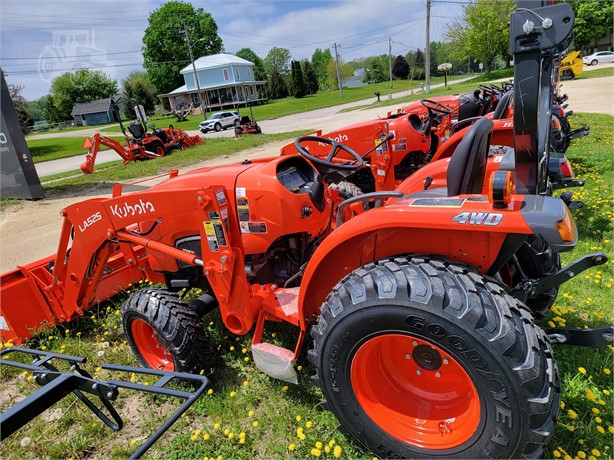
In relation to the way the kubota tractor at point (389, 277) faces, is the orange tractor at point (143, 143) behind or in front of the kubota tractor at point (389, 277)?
in front

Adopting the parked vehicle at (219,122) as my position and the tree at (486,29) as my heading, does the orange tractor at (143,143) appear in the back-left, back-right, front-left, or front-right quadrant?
back-right

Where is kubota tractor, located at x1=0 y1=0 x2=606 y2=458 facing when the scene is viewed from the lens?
facing away from the viewer and to the left of the viewer

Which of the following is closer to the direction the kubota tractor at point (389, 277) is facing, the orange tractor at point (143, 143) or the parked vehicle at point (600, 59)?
the orange tractor

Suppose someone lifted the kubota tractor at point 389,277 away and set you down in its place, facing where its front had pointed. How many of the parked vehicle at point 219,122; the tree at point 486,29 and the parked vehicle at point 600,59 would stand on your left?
0

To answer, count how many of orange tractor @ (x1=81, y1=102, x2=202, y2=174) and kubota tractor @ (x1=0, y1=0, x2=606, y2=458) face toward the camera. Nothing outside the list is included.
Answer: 0

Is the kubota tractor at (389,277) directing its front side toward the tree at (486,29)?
no

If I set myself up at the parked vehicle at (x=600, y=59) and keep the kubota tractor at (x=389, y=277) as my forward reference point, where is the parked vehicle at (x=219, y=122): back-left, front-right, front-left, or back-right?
front-right

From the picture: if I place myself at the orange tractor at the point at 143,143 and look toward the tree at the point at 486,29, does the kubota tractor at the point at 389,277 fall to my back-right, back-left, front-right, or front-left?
back-right

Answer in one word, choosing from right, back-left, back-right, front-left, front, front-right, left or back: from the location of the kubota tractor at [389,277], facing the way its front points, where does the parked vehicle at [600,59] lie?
right

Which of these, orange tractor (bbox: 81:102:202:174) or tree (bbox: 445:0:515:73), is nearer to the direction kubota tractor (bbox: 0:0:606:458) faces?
the orange tractor
